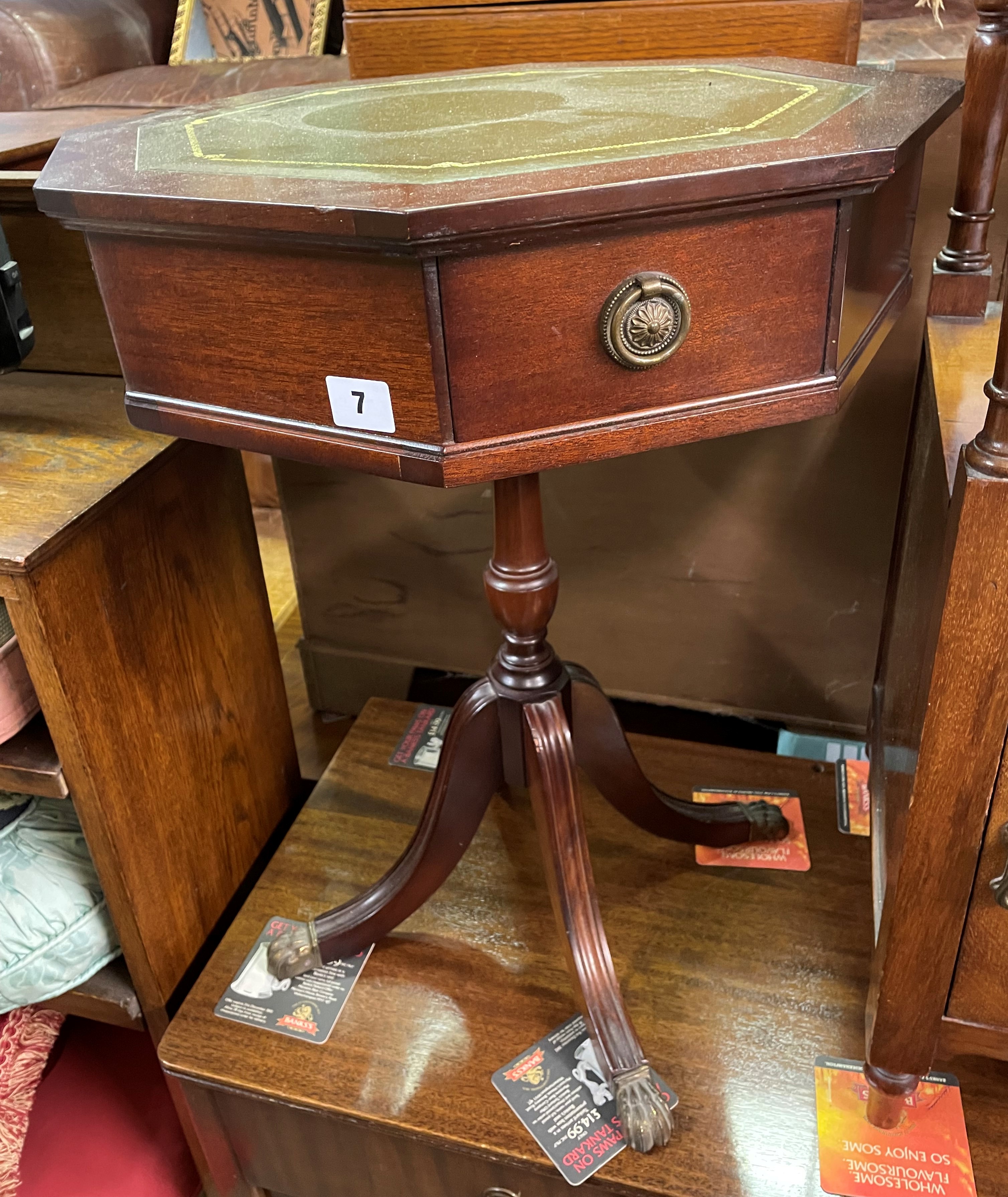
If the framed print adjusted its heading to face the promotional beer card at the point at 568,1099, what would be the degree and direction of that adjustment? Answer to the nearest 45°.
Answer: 0° — it already faces it

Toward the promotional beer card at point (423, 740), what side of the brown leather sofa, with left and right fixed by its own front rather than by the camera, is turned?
front

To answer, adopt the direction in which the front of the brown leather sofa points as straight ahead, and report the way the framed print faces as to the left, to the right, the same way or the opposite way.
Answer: the same way

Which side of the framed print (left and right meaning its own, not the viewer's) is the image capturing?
front

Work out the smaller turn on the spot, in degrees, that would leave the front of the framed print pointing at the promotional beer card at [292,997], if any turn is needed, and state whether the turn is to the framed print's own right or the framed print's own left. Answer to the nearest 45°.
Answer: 0° — it already faces it

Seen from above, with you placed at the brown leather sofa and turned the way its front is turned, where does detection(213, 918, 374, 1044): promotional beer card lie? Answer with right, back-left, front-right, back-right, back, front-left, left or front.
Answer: front

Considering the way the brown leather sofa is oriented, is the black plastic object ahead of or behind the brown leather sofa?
ahead

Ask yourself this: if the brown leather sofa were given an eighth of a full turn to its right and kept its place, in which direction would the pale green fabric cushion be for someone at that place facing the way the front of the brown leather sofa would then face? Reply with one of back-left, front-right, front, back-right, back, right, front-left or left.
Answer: front-left

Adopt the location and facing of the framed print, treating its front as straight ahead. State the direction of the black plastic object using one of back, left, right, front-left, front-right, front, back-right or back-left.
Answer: front

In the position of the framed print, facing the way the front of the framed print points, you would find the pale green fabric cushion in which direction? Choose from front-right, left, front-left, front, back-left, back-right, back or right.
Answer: front

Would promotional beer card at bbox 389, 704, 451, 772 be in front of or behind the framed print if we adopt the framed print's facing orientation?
in front

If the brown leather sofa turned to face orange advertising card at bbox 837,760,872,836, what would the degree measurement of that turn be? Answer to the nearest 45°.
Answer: approximately 45° to its left
